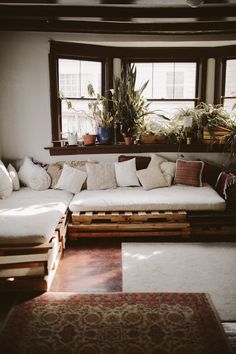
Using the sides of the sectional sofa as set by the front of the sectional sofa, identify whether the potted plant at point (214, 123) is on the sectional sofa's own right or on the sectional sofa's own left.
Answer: on the sectional sofa's own left

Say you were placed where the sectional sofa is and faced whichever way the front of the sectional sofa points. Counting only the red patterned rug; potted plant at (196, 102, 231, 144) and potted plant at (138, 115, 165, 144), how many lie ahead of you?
1

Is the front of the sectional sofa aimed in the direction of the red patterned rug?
yes

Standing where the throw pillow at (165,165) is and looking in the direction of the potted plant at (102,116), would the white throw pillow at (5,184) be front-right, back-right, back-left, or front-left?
front-left

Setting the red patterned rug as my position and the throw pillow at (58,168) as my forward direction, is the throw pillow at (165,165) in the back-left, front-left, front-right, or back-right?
front-right

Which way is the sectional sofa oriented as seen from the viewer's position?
toward the camera

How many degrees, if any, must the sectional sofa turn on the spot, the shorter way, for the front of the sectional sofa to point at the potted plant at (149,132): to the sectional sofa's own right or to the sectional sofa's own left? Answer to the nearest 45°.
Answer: approximately 135° to the sectional sofa's own left
